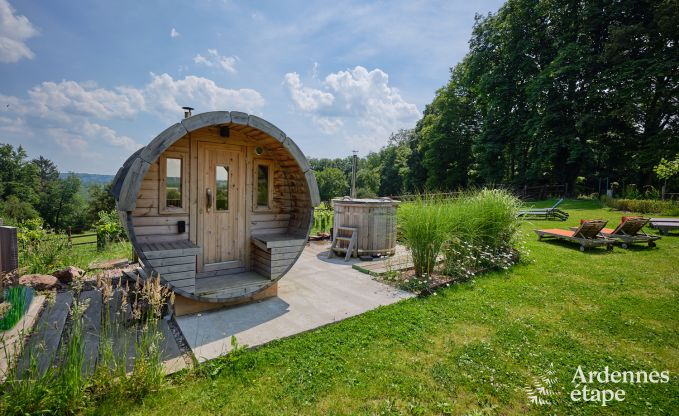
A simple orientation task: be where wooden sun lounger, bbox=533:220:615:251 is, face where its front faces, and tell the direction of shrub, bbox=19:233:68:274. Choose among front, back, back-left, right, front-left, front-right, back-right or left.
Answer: left

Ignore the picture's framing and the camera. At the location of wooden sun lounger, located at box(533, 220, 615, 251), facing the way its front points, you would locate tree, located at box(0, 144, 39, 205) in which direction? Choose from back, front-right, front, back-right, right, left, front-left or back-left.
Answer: front-left

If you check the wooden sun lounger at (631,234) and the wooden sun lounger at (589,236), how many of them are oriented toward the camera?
0

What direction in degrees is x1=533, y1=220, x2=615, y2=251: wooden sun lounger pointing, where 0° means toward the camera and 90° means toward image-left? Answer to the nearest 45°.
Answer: approximately 135°

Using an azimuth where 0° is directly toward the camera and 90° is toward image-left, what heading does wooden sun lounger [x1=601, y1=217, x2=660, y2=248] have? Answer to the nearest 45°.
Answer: approximately 135°

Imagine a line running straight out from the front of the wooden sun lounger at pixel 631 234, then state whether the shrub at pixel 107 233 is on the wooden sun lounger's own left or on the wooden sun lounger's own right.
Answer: on the wooden sun lounger's own left
